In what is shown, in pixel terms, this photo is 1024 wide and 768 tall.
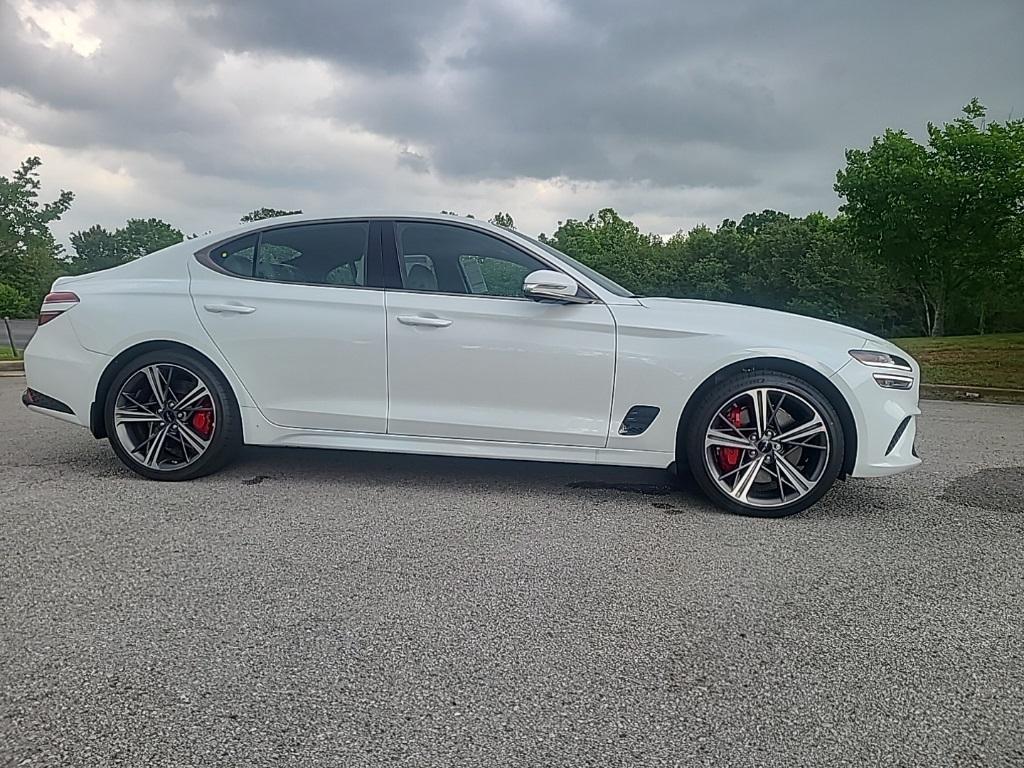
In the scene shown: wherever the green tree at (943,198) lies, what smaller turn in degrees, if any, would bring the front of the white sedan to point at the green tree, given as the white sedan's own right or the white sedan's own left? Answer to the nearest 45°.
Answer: approximately 45° to the white sedan's own left

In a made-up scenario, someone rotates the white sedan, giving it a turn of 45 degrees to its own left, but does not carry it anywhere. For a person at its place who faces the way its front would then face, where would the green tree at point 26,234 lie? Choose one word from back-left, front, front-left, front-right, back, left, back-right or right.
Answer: left

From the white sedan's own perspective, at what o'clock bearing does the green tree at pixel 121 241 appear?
The green tree is roughly at 8 o'clock from the white sedan.

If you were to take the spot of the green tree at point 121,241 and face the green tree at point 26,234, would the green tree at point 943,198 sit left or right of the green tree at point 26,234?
left

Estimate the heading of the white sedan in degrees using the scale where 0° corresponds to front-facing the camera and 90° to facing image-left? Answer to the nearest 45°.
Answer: approximately 270°

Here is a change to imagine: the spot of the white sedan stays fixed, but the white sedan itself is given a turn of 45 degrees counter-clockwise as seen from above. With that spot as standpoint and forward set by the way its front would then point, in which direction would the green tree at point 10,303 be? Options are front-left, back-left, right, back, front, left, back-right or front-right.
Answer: left
